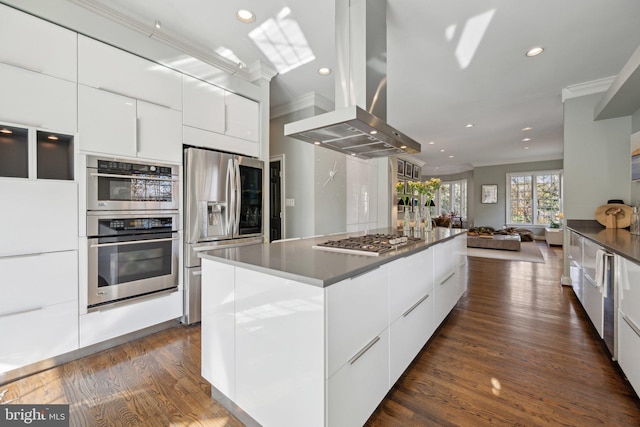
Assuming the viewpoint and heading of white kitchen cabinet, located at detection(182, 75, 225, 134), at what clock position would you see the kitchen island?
The kitchen island is roughly at 1 o'clock from the white kitchen cabinet.

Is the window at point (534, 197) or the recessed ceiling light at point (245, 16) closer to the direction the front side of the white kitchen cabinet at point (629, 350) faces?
the recessed ceiling light

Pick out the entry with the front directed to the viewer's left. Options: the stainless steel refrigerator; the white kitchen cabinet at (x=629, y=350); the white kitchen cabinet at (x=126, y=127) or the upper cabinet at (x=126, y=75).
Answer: the white kitchen cabinet at (x=629, y=350)

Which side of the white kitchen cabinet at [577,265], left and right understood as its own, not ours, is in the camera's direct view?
left

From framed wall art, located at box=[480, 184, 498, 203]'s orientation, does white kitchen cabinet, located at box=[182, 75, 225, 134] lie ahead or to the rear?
ahead

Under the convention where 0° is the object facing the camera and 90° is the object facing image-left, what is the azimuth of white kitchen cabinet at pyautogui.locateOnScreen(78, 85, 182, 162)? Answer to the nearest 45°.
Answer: approximately 315°

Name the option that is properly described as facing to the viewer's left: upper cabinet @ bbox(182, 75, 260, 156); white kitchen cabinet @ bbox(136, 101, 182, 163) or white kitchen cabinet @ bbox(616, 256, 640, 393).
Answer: white kitchen cabinet @ bbox(616, 256, 640, 393)

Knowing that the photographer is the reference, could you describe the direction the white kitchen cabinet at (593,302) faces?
facing to the left of the viewer

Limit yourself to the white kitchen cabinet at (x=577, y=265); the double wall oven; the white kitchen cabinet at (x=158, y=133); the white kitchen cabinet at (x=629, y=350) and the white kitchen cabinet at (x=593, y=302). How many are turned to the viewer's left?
3

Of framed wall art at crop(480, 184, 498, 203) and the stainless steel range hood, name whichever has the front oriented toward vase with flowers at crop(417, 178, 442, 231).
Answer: the framed wall art
